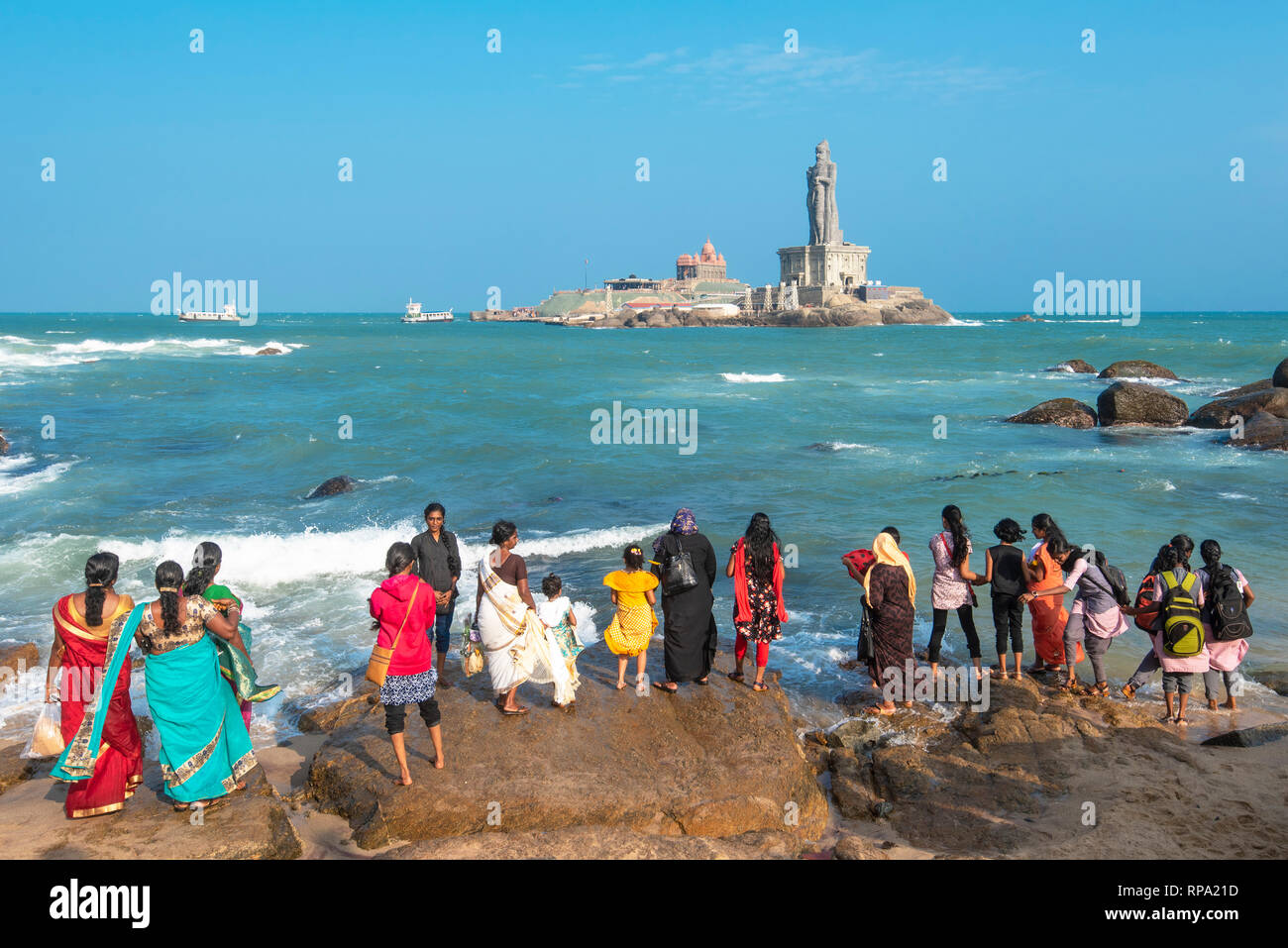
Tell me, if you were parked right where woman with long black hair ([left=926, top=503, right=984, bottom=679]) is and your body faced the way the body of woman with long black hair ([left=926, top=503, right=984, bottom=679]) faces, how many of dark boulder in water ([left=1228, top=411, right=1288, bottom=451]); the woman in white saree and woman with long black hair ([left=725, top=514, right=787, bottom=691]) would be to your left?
2

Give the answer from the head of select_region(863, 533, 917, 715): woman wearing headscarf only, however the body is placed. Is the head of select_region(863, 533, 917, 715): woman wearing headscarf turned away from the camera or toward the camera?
away from the camera

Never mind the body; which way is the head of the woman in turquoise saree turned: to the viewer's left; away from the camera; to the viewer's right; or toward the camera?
away from the camera

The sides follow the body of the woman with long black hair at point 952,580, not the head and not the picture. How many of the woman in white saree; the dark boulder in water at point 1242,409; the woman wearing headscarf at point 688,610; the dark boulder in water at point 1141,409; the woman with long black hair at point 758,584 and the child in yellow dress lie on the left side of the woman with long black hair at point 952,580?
4

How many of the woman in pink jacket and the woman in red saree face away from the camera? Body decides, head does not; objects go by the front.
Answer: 2

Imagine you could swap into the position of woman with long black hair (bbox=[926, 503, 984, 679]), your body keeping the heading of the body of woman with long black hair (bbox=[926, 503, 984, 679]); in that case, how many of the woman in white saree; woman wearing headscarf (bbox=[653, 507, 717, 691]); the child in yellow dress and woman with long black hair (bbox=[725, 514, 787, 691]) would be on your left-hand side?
4

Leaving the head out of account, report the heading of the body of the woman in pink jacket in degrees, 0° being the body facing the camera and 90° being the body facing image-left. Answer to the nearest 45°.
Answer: approximately 180°

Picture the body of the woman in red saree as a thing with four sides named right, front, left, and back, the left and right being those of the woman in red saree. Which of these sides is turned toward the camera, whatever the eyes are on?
back

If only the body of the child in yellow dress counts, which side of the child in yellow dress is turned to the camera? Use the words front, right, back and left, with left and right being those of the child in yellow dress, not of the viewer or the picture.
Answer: back

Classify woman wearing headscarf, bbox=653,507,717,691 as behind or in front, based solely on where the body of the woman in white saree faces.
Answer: in front

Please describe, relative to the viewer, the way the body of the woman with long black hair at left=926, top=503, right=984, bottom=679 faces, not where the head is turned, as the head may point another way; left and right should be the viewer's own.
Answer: facing away from the viewer and to the left of the viewer

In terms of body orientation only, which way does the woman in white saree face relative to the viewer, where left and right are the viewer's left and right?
facing away from the viewer and to the right of the viewer
